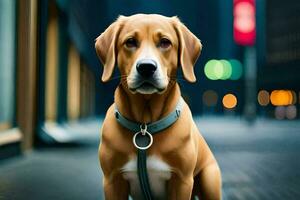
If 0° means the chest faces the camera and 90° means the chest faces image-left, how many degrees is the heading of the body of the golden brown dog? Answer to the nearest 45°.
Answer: approximately 0°

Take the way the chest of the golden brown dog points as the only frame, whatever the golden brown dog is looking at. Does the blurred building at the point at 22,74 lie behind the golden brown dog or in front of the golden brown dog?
behind
